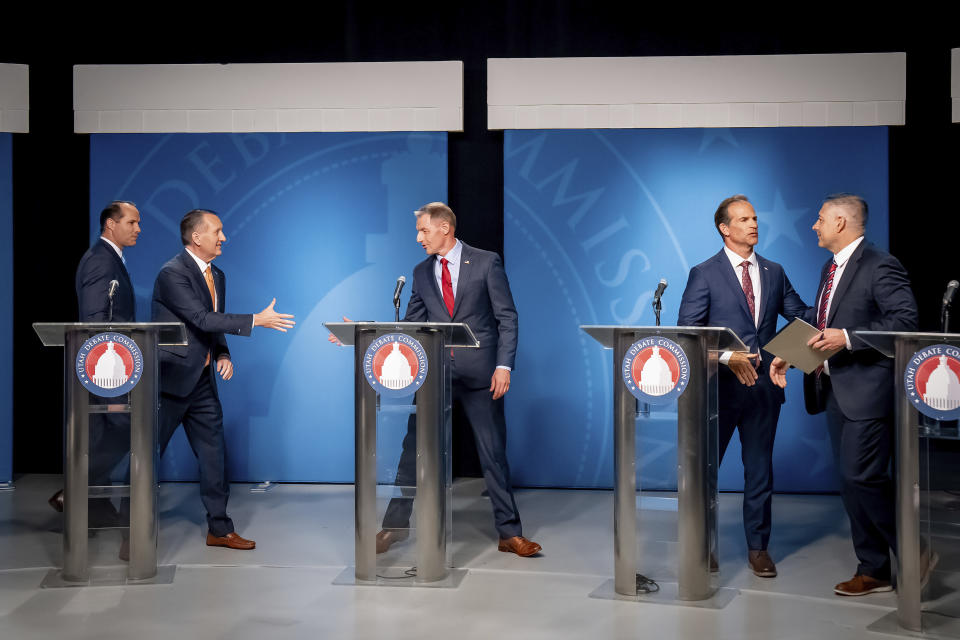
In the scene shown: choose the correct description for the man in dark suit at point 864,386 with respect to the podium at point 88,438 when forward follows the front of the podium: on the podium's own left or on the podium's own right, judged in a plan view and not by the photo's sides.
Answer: on the podium's own left

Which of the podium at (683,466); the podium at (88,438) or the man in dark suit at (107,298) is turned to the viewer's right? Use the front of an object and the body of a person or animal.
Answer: the man in dark suit

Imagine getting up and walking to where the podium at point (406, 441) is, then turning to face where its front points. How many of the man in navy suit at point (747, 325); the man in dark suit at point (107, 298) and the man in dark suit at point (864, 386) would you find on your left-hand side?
2

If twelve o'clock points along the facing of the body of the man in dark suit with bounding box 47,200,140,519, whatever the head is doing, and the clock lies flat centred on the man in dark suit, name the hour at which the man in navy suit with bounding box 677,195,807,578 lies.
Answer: The man in navy suit is roughly at 1 o'clock from the man in dark suit.

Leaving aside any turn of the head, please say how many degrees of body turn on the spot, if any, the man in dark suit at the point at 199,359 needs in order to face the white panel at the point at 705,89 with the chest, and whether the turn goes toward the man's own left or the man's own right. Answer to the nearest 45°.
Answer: approximately 45° to the man's own left

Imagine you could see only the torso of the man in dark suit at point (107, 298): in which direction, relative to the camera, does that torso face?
to the viewer's right

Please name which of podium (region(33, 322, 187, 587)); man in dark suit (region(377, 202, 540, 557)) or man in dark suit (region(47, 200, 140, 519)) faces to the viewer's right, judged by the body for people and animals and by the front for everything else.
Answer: man in dark suit (region(47, 200, 140, 519))

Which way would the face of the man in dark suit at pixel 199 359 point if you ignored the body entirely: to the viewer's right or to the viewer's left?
to the viewer's right

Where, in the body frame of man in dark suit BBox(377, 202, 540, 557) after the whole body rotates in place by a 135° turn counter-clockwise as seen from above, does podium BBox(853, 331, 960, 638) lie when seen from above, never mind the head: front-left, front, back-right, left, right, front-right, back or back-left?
front-right

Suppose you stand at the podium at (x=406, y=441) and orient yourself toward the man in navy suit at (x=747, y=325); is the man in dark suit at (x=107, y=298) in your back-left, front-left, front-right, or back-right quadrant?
back-left

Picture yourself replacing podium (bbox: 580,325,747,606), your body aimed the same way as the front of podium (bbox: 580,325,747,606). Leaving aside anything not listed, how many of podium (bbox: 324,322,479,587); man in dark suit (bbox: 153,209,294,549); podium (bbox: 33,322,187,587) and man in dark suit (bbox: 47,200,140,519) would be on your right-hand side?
4

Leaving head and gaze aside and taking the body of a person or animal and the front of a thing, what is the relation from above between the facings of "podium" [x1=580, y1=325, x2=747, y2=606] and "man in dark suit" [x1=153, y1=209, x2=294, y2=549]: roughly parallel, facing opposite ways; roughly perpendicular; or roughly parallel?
roughly perpendicular

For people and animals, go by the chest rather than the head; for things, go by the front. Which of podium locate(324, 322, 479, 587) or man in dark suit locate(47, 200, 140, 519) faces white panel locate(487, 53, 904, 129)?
the man in dark suit

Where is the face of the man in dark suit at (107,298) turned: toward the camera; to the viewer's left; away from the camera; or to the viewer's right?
to the viewer's right
